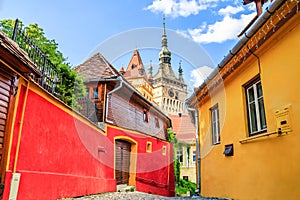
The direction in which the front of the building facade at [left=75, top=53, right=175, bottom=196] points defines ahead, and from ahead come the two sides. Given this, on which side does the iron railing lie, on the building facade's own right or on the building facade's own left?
on the building facade's own right

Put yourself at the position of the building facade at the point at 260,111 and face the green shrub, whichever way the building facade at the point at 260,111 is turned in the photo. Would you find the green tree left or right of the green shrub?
left

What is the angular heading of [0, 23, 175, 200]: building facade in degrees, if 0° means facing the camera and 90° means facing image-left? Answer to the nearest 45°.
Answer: approximately 315°

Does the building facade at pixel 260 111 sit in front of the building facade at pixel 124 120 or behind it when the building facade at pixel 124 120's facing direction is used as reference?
in front

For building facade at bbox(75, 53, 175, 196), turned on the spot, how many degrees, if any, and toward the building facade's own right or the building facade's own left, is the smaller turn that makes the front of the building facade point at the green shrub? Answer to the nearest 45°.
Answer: approximately 90° to the building facade's own left

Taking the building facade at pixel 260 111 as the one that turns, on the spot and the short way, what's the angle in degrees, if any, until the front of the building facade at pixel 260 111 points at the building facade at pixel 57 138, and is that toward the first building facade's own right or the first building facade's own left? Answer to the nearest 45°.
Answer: approximately 45° to the first building facade's own right

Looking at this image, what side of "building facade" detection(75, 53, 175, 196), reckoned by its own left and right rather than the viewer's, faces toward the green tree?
right

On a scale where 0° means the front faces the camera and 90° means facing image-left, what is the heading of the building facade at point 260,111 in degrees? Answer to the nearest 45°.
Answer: approximately 45°
